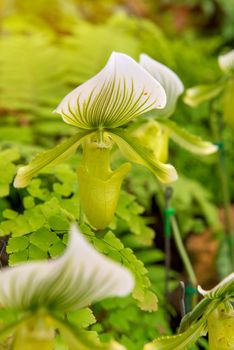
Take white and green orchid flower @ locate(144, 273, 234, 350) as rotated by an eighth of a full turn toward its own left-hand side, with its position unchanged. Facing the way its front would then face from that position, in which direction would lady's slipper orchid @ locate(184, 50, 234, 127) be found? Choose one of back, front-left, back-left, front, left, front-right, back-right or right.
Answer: back-left

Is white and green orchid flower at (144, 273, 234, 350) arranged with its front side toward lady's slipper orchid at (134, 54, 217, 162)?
no

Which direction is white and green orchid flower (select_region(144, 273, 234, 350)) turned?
toward the camera
